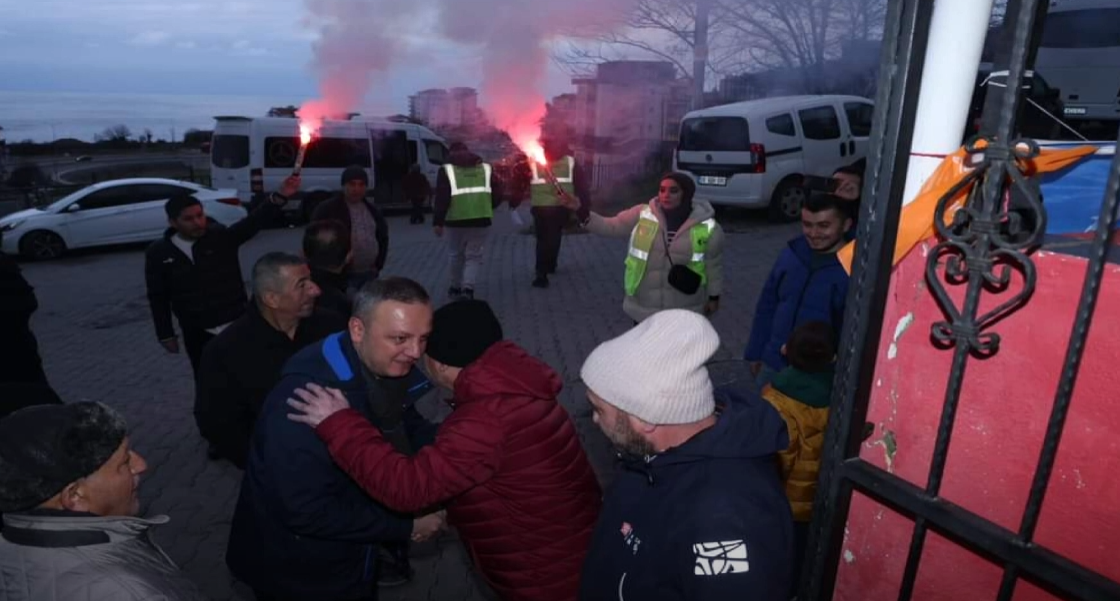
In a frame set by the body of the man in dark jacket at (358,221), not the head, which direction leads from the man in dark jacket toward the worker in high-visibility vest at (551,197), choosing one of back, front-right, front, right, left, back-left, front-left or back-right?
back-left

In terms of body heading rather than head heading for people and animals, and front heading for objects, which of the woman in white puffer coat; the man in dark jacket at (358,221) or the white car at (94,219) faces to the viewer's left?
the white car

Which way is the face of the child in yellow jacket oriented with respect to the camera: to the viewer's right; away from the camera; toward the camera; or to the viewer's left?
away from the camera

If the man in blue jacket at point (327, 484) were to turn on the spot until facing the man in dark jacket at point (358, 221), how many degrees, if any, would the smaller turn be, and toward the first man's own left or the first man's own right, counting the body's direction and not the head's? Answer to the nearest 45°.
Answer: approximately 135° to the first man's own left

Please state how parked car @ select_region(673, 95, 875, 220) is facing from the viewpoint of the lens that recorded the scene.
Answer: facing away from the viewer and to the right of the viewer

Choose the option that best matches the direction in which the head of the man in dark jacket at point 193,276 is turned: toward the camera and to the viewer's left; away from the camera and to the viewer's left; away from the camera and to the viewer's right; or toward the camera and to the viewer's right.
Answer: toward the camera and to the viewer's right

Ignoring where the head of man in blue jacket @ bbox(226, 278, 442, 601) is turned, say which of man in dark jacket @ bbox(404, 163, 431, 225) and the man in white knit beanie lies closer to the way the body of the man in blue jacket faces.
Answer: the man in white knit beanie

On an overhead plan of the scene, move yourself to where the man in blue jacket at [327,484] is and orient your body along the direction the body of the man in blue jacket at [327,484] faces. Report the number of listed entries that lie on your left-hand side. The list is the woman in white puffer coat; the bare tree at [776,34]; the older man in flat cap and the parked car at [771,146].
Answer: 3

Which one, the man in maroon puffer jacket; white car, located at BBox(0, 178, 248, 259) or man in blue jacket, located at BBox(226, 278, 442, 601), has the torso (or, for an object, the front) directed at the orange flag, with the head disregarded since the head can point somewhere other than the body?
the man in blue jacket

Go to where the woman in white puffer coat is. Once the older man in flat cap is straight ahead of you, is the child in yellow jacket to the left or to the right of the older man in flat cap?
left

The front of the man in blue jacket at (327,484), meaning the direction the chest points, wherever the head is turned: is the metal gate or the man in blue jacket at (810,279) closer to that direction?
the metal gate

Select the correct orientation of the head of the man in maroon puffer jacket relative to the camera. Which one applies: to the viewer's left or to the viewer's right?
to the viewer's left

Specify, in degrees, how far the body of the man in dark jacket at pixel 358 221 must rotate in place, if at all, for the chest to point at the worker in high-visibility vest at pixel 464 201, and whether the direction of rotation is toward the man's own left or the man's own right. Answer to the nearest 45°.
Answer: approximately 135° to the man's own left
